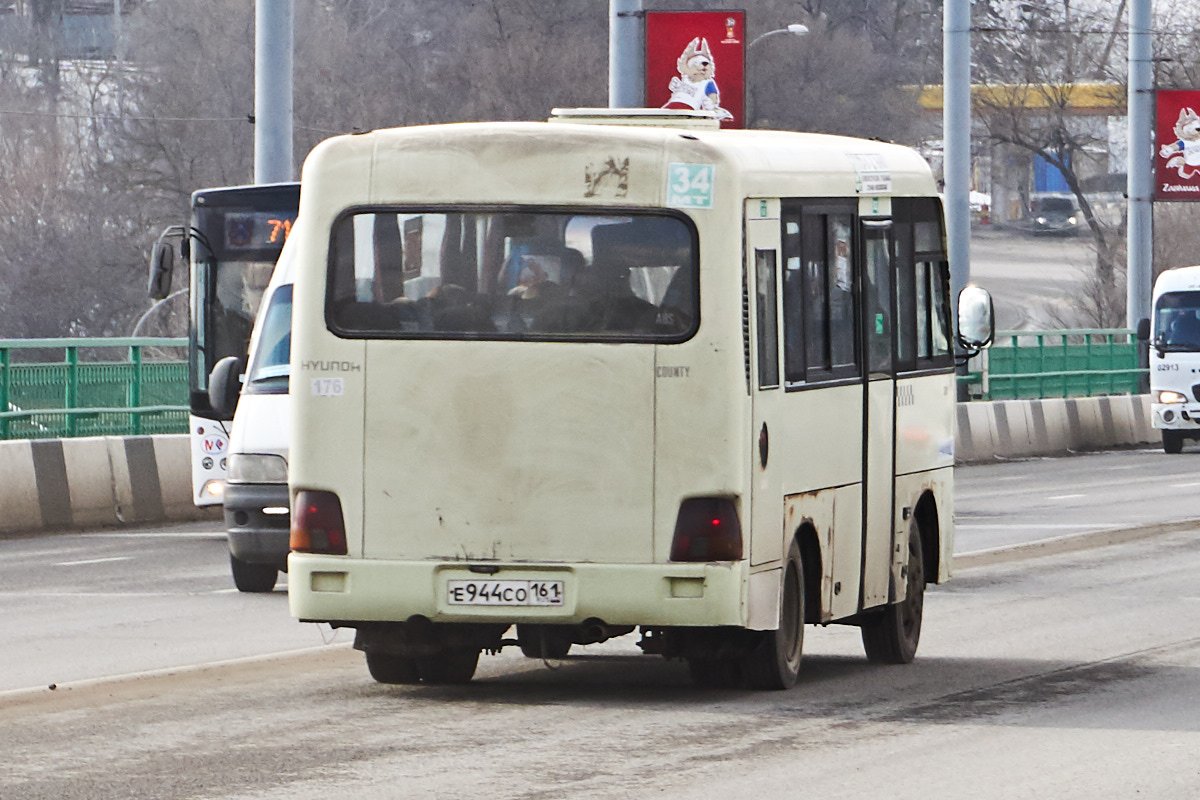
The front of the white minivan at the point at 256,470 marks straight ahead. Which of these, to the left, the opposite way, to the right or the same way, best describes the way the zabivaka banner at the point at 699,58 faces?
the same way

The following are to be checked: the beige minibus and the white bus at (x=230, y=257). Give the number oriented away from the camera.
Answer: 1

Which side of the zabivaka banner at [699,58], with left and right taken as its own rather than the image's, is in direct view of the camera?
front

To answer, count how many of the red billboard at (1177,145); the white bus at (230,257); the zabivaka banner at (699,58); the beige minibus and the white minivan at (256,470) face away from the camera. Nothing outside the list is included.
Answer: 1

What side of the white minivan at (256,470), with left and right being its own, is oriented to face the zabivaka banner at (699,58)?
back

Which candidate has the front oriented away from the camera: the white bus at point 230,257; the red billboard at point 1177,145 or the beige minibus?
the beige minibus

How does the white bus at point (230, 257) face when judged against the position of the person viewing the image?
facing the viewer

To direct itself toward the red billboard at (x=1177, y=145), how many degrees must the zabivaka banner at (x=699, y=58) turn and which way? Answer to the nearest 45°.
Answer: approximately 135° to its left

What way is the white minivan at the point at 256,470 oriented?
toward the camera

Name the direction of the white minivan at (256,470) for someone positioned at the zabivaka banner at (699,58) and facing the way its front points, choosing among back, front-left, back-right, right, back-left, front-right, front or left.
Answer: front

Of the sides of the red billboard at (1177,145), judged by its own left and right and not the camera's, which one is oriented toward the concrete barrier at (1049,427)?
front

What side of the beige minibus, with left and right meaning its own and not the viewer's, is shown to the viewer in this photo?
back
